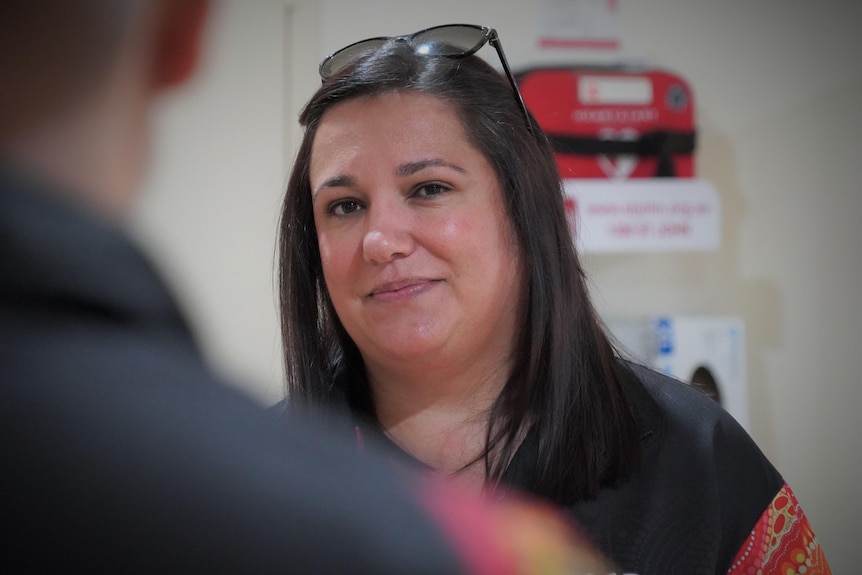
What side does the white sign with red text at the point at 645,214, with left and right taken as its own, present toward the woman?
front

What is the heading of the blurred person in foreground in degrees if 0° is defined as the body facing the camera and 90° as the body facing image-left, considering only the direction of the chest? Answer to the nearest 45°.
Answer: approximately 180°

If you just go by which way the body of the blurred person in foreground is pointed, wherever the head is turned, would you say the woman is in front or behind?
in front

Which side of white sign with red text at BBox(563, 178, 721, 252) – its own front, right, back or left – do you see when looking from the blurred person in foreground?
front

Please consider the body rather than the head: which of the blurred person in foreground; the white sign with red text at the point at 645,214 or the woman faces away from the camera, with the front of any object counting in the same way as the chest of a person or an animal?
the blurred person in foreground

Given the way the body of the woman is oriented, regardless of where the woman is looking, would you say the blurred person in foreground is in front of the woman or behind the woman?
in front

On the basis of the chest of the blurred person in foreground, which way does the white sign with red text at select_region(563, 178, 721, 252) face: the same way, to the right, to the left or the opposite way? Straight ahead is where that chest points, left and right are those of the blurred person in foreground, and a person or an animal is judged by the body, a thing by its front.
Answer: the opposite way

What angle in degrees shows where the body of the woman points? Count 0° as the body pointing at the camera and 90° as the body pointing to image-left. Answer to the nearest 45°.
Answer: approximately 45°

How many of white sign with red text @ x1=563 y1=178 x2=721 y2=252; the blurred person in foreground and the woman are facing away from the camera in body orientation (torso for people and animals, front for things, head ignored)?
1

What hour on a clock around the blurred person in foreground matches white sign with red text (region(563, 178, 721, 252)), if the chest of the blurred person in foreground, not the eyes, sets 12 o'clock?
The white sign with red text is roughly at 1 o'clock from the blurred person in foreground.

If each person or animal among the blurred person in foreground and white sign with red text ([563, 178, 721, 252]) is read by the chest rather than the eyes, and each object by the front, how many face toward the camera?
1

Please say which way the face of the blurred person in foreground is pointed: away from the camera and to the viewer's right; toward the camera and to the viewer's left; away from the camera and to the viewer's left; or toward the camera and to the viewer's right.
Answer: away from the camera and to the viewer's right
